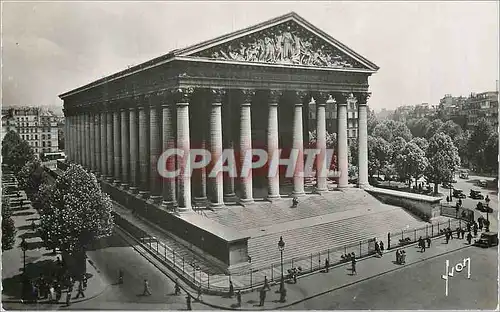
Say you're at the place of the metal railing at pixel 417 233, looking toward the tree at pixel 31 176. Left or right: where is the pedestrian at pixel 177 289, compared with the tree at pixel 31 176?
left

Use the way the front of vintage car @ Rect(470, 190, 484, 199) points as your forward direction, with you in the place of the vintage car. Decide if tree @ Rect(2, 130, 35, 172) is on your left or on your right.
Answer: on your right
